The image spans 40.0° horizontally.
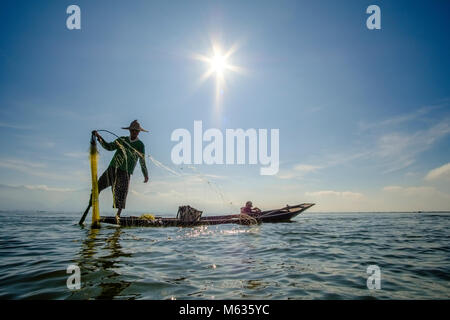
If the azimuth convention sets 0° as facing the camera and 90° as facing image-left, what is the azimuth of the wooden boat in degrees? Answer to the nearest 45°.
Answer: approximately 270°
